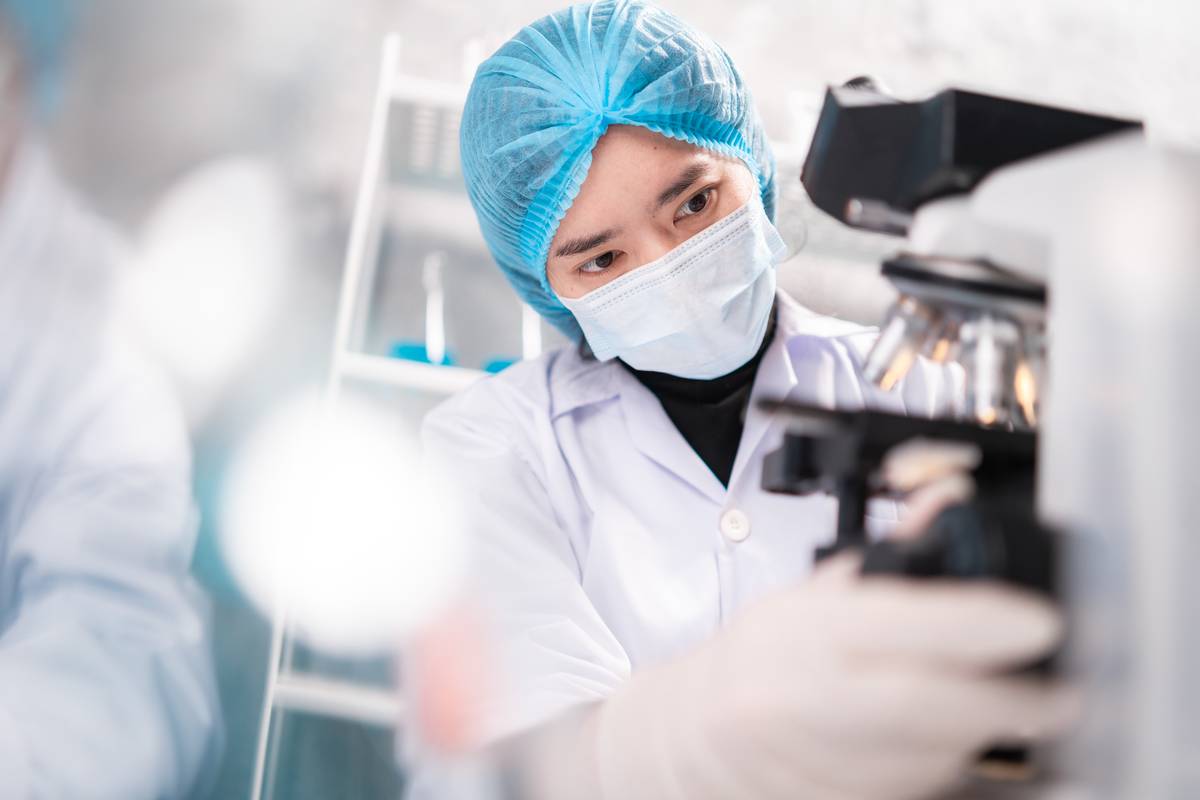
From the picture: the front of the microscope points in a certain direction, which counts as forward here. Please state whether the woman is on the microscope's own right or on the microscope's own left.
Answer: on the microscope's own right

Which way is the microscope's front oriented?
to the viewer's left

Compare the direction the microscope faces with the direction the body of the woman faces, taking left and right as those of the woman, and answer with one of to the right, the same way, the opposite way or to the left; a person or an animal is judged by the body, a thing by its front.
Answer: to the right

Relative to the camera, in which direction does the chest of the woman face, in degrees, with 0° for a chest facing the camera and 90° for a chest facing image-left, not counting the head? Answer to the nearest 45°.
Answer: approximately 0°

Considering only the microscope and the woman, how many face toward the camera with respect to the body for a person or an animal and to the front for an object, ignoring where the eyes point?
1
